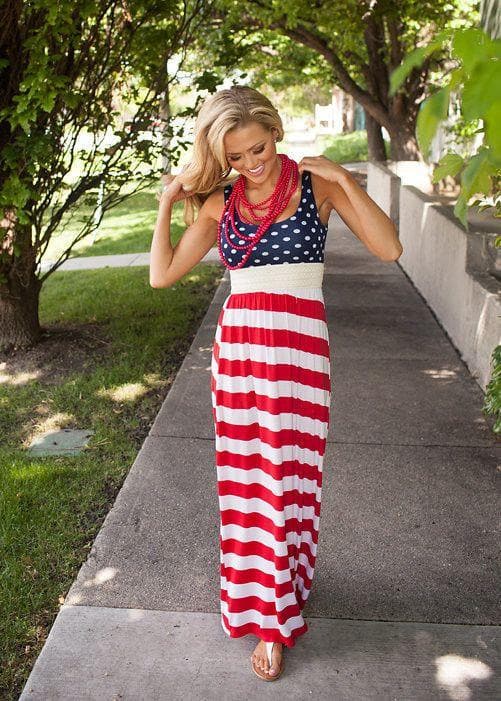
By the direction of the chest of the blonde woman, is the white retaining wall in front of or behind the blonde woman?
behind

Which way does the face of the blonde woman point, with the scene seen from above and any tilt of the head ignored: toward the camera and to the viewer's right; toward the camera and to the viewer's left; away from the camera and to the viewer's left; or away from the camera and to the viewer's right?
toward the camera and to the viewer's right

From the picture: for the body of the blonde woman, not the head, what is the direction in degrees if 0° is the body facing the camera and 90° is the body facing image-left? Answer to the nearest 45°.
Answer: approximately 0°

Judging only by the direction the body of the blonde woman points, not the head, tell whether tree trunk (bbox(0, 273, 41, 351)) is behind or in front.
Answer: behind
